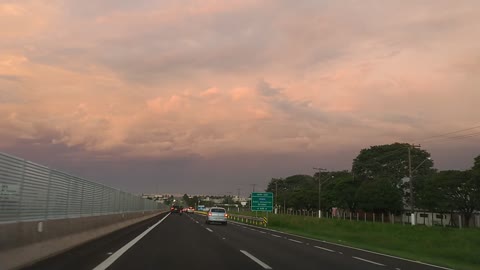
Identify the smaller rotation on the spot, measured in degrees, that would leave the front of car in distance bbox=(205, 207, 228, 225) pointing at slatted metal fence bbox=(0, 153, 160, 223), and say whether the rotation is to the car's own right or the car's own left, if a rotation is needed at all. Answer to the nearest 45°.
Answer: approximately 180°

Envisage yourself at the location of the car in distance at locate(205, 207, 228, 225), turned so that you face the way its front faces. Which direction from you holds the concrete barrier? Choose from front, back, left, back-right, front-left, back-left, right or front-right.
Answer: back

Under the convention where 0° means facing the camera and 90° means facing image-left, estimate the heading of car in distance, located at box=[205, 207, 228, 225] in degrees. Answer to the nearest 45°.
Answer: approximately 180°
